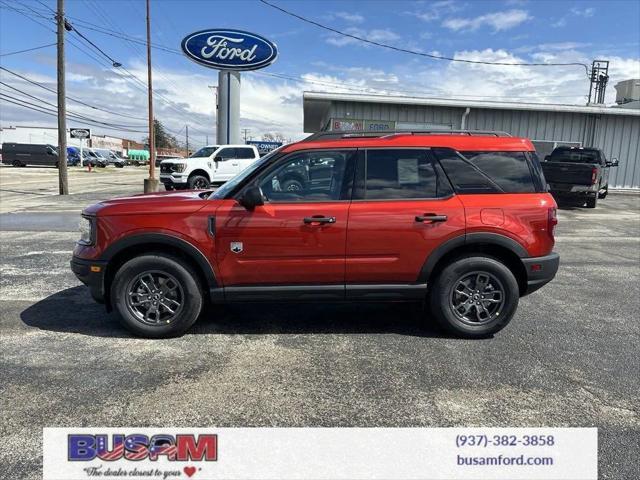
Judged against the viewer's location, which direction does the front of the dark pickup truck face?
facing away from the viewer

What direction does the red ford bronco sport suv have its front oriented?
to the viewer's left

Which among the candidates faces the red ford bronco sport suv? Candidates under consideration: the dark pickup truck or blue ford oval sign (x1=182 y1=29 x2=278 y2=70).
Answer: the blue ford oval sign

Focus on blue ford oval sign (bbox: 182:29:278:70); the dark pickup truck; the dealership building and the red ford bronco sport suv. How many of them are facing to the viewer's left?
1

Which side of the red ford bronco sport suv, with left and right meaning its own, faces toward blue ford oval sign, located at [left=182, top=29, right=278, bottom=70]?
right

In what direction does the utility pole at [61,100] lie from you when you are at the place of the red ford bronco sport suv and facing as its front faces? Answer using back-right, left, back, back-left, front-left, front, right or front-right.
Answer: front-right

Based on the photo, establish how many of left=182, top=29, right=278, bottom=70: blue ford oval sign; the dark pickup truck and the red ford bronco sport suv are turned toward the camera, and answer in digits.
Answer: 1

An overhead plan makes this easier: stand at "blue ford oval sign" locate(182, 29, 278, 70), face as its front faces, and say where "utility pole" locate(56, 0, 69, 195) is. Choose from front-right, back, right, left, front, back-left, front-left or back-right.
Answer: right

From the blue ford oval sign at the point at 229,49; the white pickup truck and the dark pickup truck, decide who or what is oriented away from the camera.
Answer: the dark pickup truck

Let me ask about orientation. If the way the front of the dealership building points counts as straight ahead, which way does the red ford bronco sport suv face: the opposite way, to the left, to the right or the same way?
to the right

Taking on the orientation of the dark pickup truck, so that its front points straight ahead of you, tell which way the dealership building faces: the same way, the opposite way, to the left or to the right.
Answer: the opposite way

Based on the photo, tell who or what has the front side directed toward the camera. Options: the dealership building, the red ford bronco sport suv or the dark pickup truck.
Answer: the dealership building
